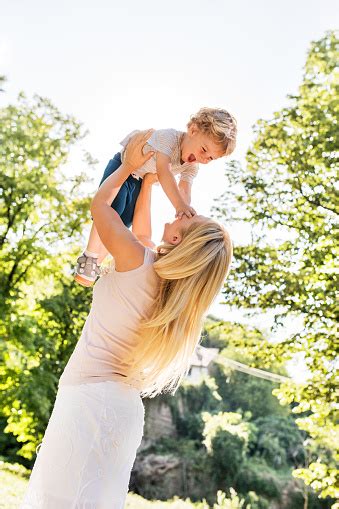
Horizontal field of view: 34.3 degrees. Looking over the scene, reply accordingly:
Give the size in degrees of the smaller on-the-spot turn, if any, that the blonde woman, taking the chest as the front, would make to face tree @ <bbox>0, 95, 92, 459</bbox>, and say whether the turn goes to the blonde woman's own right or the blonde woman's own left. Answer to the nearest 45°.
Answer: approximately 45° to the blonde woman's own right

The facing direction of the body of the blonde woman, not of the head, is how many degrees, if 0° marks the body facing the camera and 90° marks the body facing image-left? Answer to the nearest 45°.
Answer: approximately 135°

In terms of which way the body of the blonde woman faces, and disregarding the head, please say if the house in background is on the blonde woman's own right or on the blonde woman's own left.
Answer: on the blonde woman's own right

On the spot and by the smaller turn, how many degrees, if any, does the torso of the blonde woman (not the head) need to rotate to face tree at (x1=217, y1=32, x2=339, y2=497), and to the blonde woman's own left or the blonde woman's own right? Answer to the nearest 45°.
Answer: approximately 45° to the blonde woman's own right
